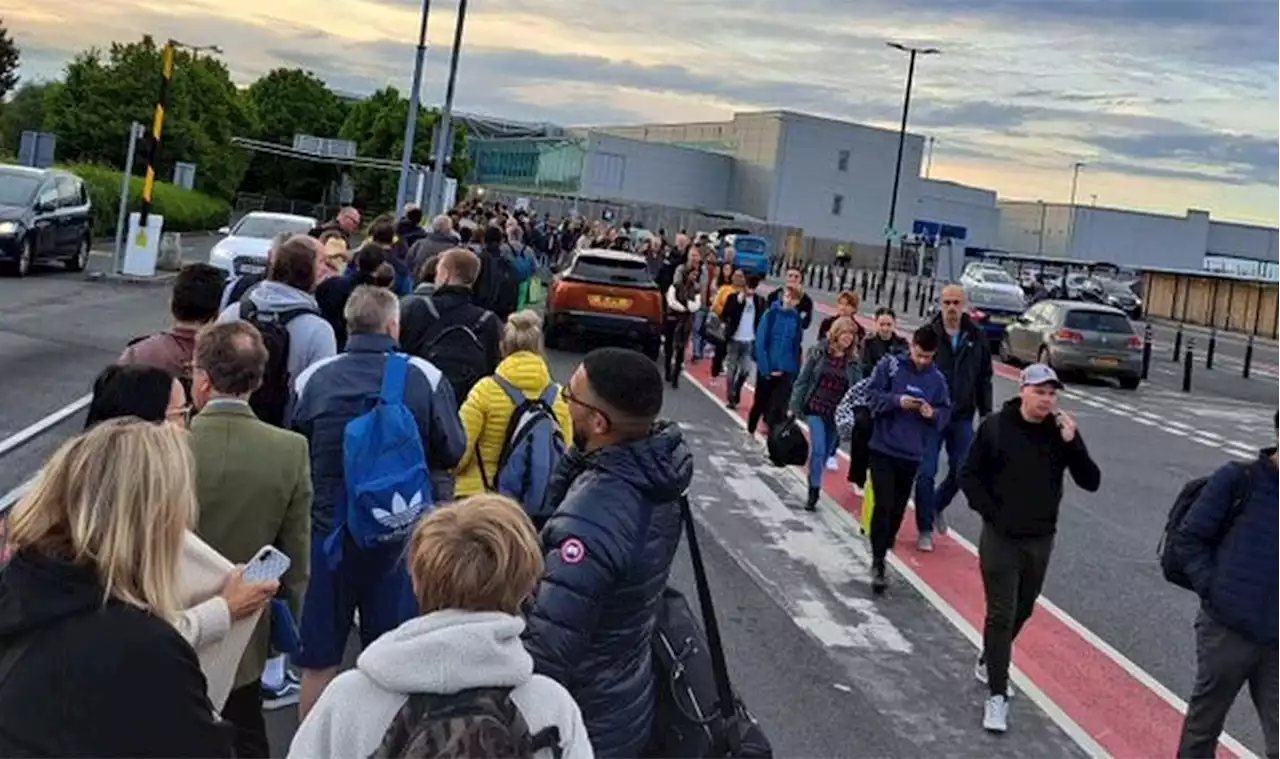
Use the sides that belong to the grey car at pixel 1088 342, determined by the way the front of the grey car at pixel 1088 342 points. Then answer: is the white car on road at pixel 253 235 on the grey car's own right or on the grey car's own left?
on the grey car's own left

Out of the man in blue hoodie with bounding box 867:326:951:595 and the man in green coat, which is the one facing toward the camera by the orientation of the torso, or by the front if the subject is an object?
the man in blue hoodie

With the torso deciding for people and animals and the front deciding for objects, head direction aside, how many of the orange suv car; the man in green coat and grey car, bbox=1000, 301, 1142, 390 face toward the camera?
0

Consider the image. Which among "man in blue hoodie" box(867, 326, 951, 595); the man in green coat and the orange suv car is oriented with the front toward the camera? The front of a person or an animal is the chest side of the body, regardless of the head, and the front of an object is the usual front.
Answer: the man in blue hoodie

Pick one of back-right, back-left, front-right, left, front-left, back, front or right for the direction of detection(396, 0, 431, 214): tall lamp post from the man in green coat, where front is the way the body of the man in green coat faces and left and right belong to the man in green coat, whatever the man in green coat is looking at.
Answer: front-right

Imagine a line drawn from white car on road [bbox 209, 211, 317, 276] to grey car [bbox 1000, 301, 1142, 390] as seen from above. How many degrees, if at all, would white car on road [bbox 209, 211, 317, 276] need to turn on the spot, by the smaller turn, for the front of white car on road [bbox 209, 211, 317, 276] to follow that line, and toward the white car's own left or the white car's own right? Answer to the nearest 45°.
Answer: approximately 135° to the white car's own left

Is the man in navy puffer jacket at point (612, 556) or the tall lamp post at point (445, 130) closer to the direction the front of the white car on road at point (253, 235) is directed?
the man in navy puffer jacket

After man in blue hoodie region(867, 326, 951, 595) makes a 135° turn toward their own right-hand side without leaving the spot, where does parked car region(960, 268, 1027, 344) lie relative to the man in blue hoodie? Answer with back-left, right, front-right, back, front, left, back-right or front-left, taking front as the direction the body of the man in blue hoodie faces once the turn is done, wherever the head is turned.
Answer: front-right

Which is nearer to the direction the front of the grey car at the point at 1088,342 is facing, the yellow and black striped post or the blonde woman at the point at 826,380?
the yellow and black striped post

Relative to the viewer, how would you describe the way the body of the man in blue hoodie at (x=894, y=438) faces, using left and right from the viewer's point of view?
facing the viewer

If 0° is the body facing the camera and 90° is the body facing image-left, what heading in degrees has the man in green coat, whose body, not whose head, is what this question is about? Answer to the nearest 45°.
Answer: approximately 135°
